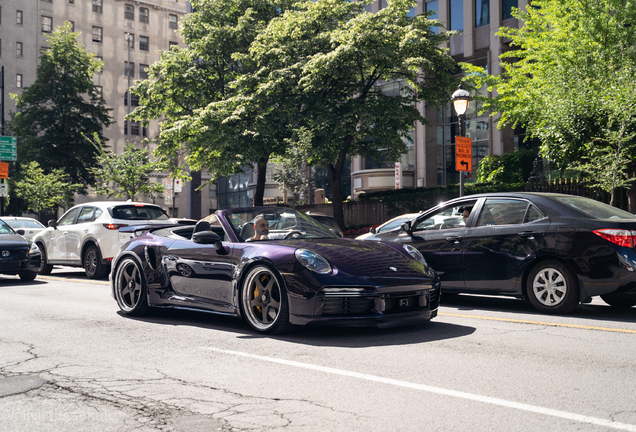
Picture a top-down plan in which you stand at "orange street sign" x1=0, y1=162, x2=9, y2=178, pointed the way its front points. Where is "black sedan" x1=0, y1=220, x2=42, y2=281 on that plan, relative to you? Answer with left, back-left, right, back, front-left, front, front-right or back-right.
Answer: front

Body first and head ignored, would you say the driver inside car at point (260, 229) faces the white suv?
no

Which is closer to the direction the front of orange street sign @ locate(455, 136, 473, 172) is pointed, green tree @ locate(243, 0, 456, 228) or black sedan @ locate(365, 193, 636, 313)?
the black sedan

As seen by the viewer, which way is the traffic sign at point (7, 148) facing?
toward the camera

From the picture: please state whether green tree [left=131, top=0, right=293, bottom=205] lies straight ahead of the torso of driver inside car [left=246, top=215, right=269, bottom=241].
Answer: no

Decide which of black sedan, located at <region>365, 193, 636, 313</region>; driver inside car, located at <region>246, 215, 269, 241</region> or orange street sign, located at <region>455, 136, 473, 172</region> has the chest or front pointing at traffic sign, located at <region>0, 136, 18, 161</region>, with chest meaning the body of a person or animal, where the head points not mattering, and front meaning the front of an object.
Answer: the black sedan

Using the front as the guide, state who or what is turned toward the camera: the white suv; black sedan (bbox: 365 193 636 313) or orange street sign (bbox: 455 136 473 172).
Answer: the orange street sign

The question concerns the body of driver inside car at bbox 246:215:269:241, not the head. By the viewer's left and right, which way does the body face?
facing the viewer and to the right of the viewer

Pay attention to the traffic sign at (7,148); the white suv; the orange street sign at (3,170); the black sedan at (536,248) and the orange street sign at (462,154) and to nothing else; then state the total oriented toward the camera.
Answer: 3

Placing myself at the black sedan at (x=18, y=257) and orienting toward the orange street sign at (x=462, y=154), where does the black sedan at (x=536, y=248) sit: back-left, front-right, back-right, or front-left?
front-right

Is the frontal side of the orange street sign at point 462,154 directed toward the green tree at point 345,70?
no

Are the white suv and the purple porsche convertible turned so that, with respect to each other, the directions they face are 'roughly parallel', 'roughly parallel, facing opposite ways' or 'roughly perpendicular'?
roughly parallel, facing opposite ways

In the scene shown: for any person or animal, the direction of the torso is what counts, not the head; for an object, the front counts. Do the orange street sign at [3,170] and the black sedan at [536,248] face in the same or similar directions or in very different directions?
very different directions

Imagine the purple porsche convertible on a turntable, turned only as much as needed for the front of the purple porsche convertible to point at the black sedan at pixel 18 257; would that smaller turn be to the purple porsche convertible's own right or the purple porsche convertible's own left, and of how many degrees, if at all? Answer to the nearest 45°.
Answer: approximately 180°

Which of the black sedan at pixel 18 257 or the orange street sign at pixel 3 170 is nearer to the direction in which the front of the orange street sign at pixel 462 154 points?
the black sedan

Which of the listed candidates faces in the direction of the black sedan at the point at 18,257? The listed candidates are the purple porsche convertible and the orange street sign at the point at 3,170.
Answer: the orange street sign

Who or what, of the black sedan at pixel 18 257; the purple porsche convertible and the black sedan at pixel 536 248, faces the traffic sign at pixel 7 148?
the black sedan at pixel 536 248

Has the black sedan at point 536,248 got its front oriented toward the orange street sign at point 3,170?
yes
